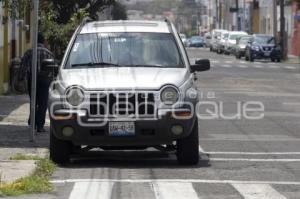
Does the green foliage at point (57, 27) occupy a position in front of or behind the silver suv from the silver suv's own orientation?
behind

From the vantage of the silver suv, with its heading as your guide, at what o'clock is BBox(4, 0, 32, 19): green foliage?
The green foliage is roughly at 5 o'clock from the silver suv.

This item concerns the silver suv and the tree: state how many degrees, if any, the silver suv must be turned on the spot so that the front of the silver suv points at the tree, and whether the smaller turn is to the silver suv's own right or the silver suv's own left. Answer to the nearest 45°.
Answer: approximately 180°

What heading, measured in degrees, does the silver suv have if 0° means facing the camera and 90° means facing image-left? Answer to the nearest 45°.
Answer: approximately 0°
